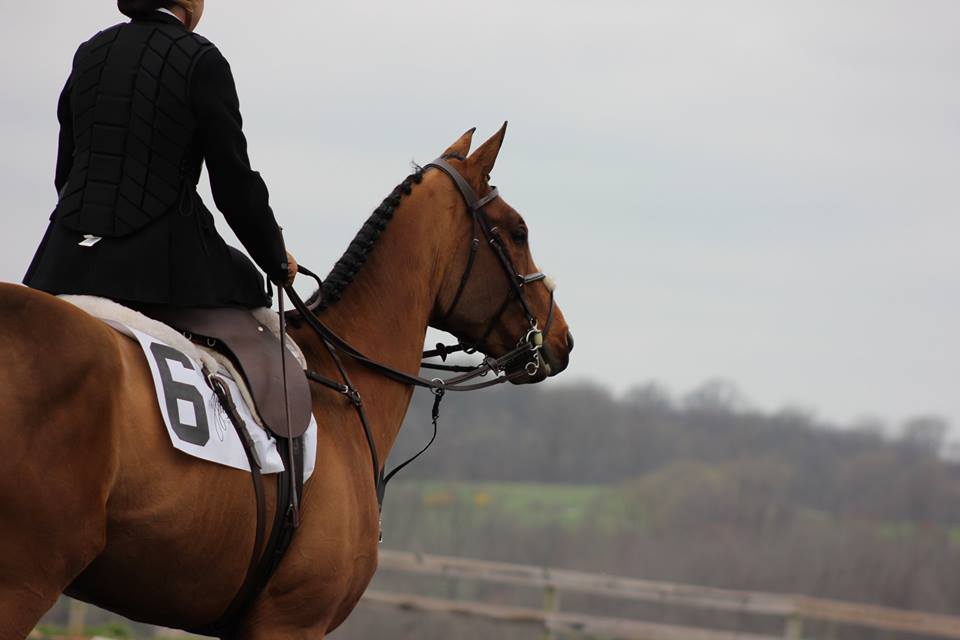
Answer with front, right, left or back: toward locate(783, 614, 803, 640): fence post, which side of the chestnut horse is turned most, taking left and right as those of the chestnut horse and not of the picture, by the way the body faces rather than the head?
front

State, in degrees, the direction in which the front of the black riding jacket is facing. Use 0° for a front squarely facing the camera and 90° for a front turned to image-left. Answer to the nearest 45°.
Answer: approximately 225°

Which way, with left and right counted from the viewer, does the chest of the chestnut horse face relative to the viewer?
facing away from the viewer and to the right of the viewer

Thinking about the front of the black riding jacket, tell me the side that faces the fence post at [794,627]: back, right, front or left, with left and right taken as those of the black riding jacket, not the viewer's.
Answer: front
